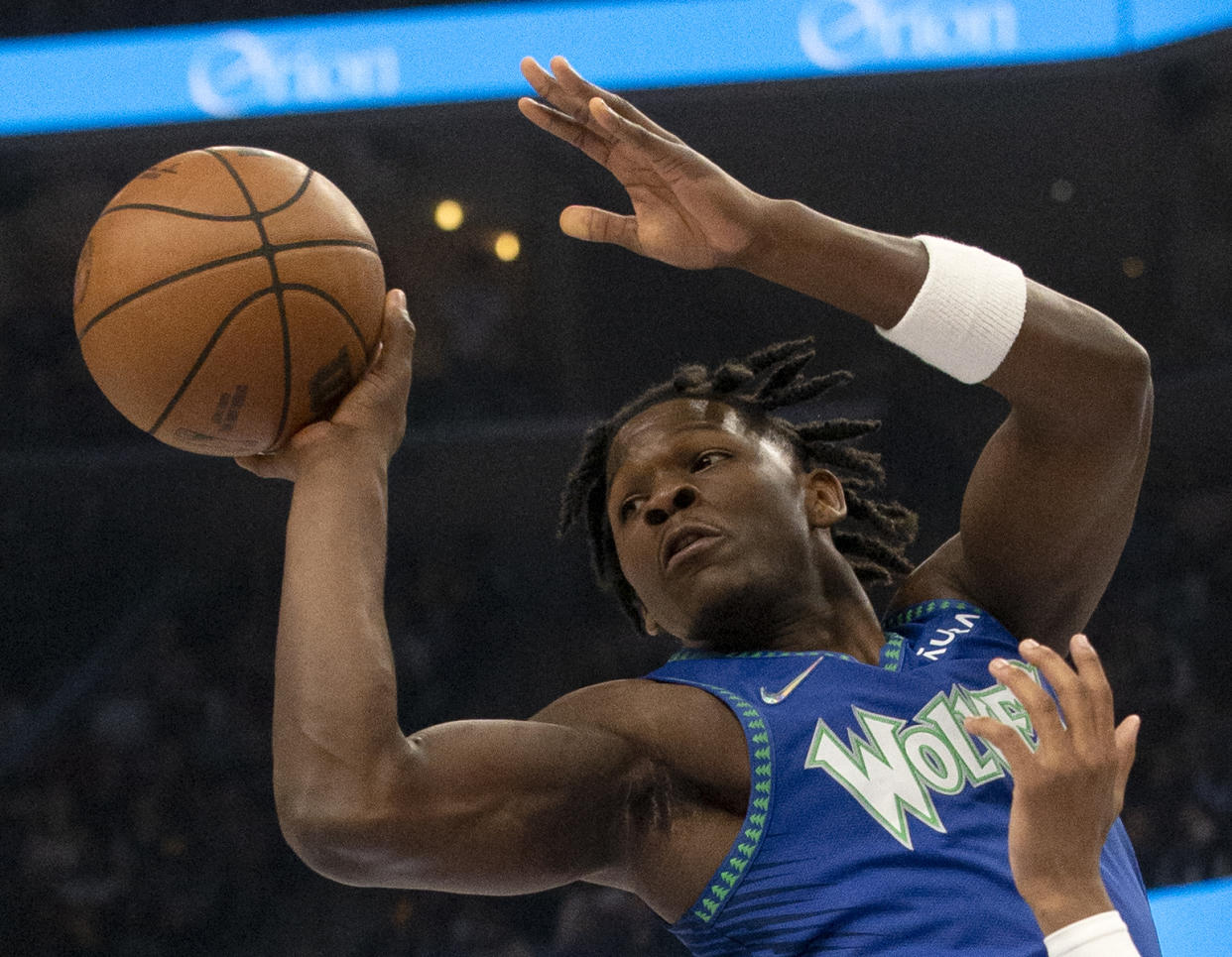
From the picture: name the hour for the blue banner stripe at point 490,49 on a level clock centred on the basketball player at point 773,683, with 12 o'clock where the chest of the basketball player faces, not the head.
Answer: The blue banner stripe is roughly at 7 o'clock from the basketball player.

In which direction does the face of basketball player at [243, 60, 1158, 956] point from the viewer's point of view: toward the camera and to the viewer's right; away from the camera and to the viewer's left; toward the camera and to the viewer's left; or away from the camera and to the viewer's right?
toward the camera and to the viewer's left

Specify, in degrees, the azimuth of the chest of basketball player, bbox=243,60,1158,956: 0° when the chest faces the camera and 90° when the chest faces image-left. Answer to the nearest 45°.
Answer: approximately 315°
